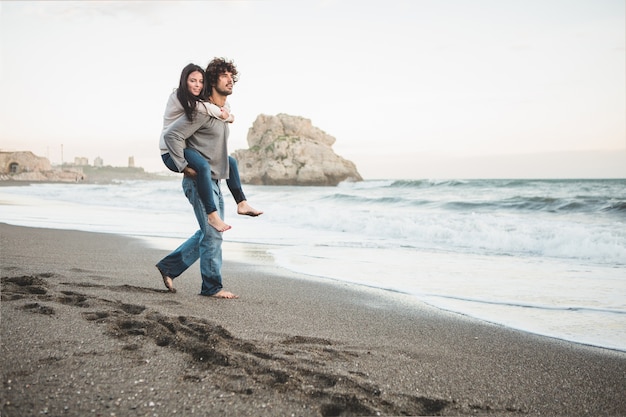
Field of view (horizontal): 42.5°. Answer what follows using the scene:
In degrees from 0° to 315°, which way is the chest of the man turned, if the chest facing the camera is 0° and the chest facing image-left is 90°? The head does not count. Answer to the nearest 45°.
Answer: approximately 270°
